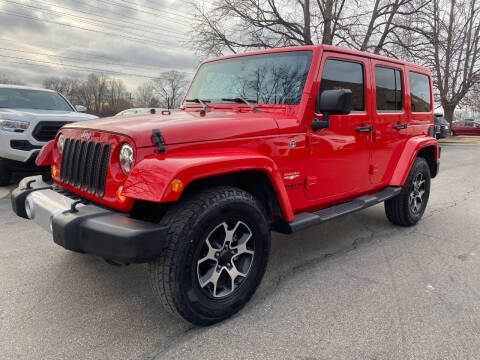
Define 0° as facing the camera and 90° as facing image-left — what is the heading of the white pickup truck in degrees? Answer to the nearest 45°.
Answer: approximately 315°

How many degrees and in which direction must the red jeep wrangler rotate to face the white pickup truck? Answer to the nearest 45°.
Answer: approximately 90° to its right

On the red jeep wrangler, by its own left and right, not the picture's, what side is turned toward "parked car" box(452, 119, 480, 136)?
back

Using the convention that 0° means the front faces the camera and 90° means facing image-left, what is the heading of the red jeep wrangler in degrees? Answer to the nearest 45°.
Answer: approximately 45°

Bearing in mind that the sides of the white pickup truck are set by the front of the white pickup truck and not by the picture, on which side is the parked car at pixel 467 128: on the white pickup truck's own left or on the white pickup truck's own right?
on the white pickup truck's own left

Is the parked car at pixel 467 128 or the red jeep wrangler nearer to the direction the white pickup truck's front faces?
the red jeep wrangler
